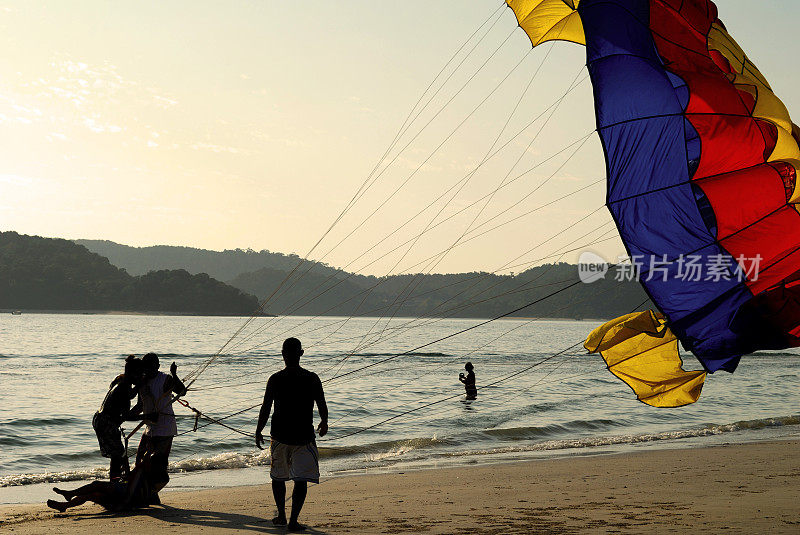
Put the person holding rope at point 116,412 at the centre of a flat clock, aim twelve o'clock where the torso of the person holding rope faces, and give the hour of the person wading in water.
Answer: The person wading in water is roughly at 10 o'clock from the person holding rope.

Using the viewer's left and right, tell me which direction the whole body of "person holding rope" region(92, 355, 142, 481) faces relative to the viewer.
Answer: facing to the right of the viewer

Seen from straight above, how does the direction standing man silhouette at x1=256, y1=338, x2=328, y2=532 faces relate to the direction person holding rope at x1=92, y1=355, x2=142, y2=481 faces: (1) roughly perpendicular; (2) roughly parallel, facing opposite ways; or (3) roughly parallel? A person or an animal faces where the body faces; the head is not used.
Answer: roughly perpendicular

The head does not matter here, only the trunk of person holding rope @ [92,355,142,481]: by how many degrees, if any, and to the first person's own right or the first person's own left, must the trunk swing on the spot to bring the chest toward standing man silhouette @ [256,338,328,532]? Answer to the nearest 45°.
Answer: approximately 45° to the first person's own right
